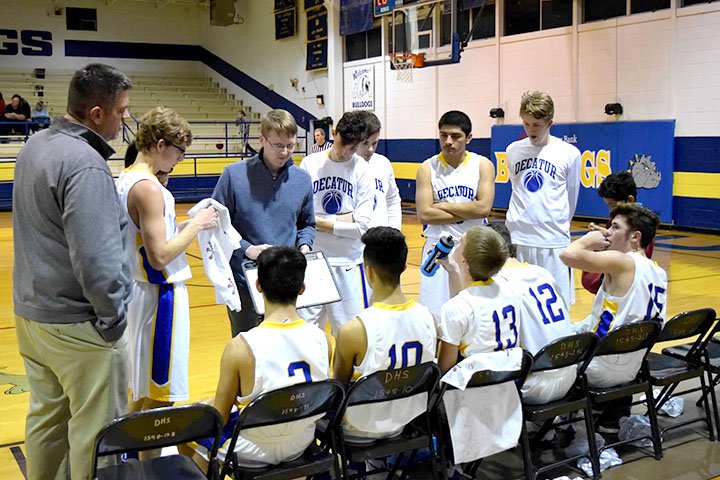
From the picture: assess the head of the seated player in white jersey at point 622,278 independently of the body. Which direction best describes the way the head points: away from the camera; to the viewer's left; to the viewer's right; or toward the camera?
to the viewer's left

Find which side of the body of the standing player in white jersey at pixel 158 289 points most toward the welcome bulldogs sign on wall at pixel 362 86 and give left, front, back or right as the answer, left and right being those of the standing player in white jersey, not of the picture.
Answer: left

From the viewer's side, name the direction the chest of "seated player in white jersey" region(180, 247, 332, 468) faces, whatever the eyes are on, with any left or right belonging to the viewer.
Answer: facing away from the viewer

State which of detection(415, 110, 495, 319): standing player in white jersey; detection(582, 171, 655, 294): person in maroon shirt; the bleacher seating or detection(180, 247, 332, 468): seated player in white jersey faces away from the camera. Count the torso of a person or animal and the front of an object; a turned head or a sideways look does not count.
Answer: the seated player in white jersey

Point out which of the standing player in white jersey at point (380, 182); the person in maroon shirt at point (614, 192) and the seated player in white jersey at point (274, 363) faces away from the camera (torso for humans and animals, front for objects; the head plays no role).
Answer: the seated player in white jersey

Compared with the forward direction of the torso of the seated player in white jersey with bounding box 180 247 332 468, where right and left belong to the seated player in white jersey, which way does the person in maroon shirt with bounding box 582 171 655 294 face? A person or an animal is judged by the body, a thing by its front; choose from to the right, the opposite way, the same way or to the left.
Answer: to the left

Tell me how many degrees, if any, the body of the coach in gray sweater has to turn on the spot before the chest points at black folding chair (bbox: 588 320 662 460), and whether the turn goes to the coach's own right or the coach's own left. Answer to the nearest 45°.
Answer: approximately 45° to the coach's own right

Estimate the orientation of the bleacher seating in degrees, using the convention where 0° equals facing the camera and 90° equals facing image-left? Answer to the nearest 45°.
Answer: approximately 0°

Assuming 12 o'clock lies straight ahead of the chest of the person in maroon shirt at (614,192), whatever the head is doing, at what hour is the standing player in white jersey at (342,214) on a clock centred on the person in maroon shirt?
The standing player in white jersey is roughly at 1 o'clock from the person in maroon shirt.

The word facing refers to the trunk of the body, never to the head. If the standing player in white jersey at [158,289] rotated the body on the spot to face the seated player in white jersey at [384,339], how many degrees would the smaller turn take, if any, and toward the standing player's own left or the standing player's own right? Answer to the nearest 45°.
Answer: approximately 45° to the standing player's own right

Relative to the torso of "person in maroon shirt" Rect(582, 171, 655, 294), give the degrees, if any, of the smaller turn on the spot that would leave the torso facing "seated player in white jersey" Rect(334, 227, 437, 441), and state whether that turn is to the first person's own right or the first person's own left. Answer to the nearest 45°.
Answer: approximately 45° to the first person's own left

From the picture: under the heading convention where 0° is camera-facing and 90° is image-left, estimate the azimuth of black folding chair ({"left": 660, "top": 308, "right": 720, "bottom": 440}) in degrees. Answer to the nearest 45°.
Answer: approximately 135°

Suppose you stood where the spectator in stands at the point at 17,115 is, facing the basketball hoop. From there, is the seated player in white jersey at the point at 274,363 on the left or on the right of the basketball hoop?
right
